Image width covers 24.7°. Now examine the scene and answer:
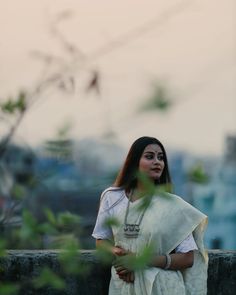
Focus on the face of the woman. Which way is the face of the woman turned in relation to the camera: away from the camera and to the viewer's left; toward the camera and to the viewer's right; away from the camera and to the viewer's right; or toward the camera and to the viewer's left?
toward the camera and to the viewer's right

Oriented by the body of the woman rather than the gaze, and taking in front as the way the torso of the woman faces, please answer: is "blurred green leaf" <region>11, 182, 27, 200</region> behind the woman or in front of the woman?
in front

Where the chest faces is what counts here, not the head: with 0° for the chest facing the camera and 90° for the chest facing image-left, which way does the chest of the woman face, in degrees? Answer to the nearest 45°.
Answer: approximately 45°

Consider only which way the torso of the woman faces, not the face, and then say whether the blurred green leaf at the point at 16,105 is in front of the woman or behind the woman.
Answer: in front

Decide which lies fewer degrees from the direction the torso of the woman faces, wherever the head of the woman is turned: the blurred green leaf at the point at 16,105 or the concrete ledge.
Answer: the blurred green leaf

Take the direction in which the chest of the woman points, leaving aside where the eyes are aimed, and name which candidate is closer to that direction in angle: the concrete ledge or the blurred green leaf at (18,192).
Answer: the blurred green leaf

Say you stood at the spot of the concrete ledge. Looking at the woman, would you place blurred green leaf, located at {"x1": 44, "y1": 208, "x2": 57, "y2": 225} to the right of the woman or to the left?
right

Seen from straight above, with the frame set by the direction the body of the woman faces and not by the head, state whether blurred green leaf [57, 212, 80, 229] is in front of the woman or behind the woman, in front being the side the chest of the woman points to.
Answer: in front
